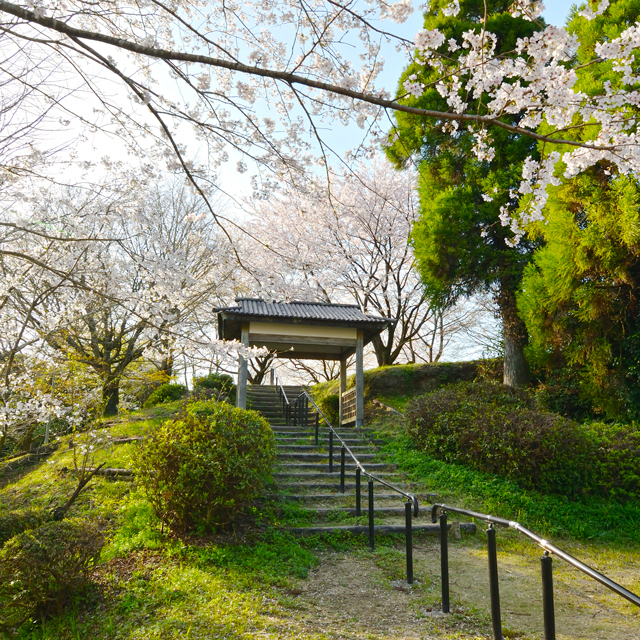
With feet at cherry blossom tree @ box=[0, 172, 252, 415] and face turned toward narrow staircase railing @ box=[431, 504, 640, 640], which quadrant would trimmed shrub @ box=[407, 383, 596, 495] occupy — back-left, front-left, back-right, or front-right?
front-left

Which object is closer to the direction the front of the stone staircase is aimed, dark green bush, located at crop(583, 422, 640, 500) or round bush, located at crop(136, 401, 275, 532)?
the round bush

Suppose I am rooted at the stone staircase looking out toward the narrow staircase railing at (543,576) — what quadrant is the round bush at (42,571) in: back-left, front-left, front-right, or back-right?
front-right

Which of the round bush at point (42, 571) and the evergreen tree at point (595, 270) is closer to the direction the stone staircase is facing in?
the round bush

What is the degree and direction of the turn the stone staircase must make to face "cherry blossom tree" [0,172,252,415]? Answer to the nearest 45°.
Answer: approximately 90° to its right

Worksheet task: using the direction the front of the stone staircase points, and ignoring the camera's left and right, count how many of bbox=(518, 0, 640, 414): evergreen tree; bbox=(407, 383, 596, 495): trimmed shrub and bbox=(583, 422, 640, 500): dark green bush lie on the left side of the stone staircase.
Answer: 3

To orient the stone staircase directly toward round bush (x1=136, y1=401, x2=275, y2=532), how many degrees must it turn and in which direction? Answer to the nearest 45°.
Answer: approximately 45° to its right

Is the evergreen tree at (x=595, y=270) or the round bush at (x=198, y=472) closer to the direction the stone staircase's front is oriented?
the round bush

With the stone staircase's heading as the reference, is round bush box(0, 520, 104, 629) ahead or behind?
ahead

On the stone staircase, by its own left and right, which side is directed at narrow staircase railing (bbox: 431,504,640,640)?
front

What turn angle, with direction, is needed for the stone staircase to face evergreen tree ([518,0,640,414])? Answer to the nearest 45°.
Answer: approximately 90° to its left

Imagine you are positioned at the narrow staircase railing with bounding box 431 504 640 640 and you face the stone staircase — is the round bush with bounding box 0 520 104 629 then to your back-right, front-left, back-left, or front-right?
front-left

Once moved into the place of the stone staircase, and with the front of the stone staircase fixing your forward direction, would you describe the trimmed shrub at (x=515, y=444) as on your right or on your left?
on your left

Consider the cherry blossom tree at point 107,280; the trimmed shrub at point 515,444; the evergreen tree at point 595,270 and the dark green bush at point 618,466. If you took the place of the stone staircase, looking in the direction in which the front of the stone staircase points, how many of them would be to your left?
3

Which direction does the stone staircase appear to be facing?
toward the camera
